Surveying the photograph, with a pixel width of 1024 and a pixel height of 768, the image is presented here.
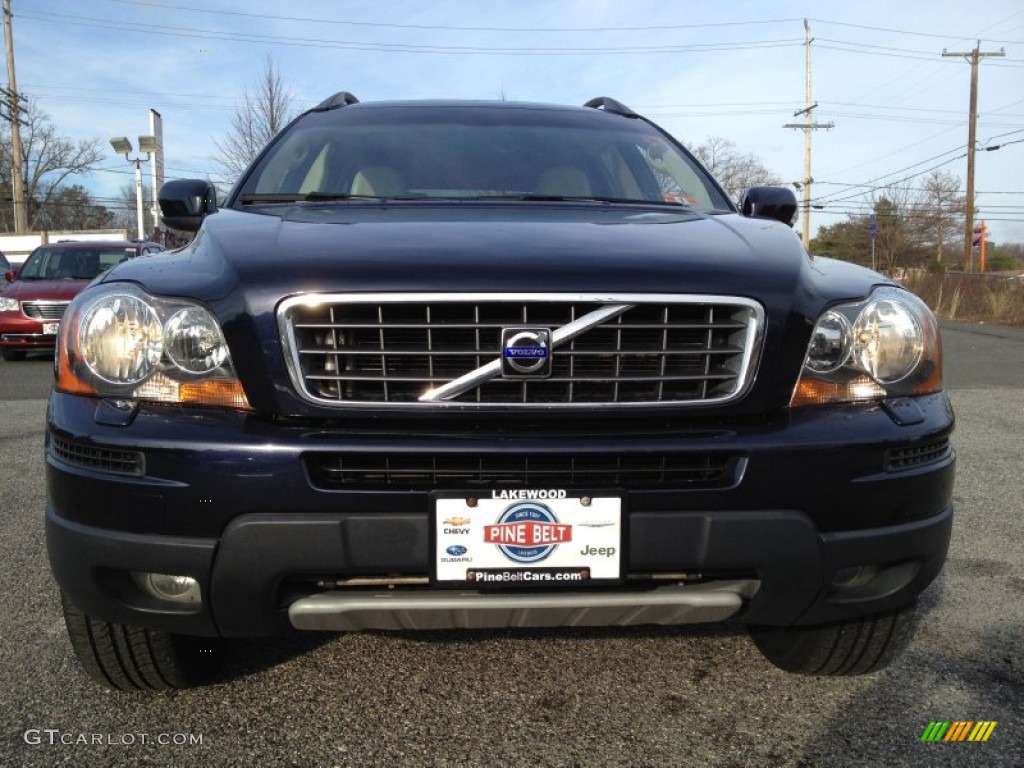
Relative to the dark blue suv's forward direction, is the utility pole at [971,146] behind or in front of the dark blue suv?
behind

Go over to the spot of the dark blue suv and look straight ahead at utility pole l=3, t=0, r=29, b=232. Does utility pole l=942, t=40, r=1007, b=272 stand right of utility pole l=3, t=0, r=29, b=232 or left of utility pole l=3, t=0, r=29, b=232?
right

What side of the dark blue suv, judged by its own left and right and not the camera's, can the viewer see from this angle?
front

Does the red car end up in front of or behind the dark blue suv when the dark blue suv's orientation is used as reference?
behind

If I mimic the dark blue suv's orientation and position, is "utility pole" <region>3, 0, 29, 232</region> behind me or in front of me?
behind

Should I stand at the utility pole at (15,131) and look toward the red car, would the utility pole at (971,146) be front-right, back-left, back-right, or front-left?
front-left

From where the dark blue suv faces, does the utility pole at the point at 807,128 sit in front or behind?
behind
